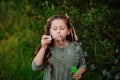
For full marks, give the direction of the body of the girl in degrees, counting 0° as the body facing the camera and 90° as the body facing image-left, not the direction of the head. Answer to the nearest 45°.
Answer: approximately 0°
